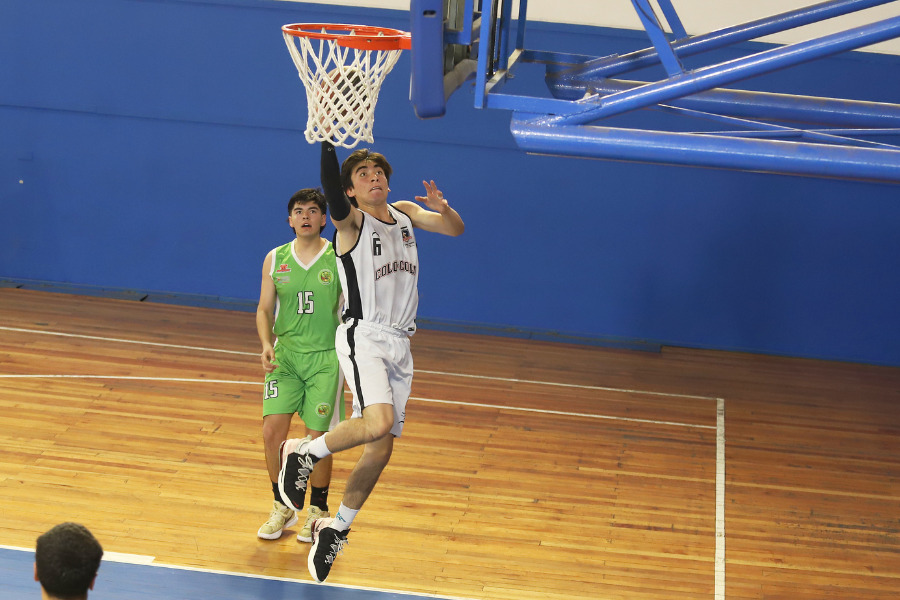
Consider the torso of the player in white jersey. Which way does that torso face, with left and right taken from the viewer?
facing the viewer and to the right of the viewer

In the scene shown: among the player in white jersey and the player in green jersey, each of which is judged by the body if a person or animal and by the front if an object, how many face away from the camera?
0

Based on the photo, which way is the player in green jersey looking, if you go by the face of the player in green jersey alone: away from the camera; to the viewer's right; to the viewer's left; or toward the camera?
toward the camera

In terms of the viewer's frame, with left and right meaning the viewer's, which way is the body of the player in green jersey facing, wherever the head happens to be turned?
facing the viewer

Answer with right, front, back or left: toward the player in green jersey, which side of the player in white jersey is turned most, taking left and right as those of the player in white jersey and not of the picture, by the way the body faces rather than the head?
back

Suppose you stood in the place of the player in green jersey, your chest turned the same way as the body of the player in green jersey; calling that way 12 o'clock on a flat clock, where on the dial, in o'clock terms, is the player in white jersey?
The player in white jersey is roughly at 11 o'clock from the player in green jersey.
